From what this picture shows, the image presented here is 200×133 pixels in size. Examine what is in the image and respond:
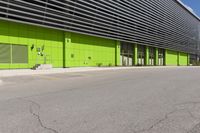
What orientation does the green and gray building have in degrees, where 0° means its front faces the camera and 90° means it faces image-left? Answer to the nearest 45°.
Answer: approximately 315°
